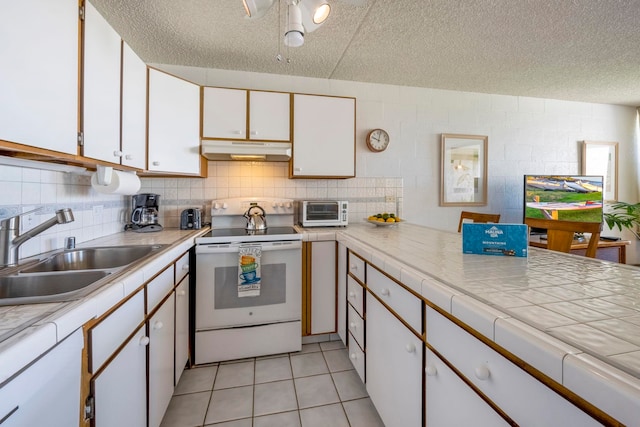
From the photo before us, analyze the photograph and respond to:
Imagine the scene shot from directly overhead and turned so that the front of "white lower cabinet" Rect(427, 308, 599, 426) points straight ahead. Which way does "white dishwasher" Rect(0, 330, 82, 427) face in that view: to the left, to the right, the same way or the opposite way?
the opposite way

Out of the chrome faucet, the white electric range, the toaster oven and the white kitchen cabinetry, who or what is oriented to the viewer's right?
the chrome faucet

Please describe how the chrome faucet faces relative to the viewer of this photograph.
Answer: facing to the right of the viewer

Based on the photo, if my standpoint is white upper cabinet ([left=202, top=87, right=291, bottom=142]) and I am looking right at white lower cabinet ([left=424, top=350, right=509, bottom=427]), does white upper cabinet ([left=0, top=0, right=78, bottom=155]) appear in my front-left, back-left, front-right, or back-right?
front-right

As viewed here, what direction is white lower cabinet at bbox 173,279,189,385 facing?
to the viewer's right

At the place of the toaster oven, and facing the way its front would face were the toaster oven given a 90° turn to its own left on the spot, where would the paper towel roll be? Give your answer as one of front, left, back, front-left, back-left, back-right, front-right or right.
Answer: back-right

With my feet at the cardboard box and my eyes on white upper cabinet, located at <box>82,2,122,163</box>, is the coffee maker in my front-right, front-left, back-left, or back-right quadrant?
front-right

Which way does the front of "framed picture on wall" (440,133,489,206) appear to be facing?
toward the camera

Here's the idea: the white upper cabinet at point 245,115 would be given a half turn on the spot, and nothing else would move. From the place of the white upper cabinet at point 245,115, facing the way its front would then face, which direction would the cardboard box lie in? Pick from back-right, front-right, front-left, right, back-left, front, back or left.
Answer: back-right

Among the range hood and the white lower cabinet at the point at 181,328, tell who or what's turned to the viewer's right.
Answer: the white lower cabinet

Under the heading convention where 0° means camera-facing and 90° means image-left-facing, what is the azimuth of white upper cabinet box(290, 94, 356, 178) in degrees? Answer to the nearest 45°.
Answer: approximately 0°

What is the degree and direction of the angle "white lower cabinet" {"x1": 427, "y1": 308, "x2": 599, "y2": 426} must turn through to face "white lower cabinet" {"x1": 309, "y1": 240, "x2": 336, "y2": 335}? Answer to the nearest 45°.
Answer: approximately 90° to its right

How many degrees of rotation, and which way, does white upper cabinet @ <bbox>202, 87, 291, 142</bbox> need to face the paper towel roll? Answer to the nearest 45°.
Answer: approximately 45° to its right

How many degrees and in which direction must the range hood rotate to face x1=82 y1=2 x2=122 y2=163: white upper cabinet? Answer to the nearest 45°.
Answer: approximately 45° to its right

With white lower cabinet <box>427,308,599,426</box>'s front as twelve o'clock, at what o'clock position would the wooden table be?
The wooden table is roughly at 5 o'clock from the white lower cabinet.

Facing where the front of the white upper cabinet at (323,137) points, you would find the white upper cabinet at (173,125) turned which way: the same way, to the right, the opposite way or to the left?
to the left

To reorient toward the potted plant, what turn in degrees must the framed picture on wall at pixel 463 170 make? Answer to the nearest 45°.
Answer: approximately 135° to its left
